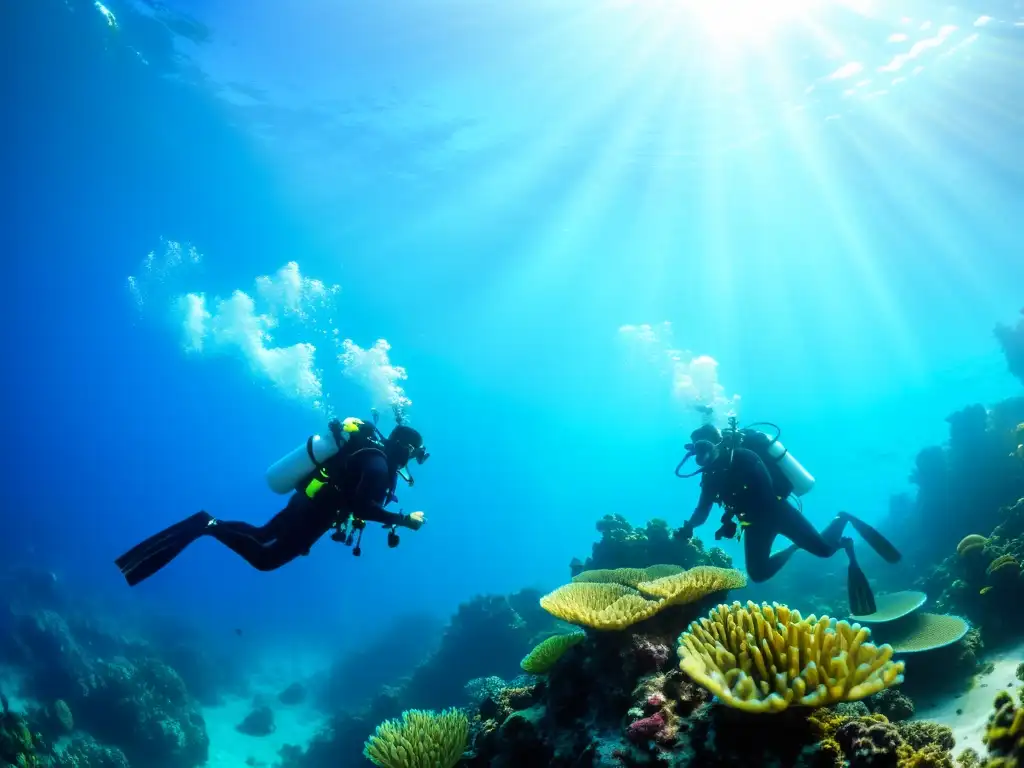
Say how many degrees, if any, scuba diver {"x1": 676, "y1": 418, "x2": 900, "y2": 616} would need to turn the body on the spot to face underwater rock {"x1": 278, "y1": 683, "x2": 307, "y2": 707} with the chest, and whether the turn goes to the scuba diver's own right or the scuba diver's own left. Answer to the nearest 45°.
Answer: approximately 45° to the scuba diver's own right

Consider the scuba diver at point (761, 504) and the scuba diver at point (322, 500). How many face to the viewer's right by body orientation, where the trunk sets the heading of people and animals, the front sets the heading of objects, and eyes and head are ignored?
1

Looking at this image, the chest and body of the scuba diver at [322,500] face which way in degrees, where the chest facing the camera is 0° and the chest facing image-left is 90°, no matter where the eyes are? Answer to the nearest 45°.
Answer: approximately 270°

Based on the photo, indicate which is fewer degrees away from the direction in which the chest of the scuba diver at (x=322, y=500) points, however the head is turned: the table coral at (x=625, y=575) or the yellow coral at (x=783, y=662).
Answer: the table coral

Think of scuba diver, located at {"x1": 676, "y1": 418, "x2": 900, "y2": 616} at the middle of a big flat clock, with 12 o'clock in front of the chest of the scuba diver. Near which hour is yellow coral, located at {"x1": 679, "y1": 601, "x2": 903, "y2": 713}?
The yellow coral is roughly at 9 o'clock from the scuba diver.

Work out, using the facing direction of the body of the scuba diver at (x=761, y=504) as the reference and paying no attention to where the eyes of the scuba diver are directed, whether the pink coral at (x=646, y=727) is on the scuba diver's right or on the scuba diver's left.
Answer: on the scuba diver's left

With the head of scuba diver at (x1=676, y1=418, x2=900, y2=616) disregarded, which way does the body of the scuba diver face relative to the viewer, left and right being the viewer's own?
facing to the left of the viewer
